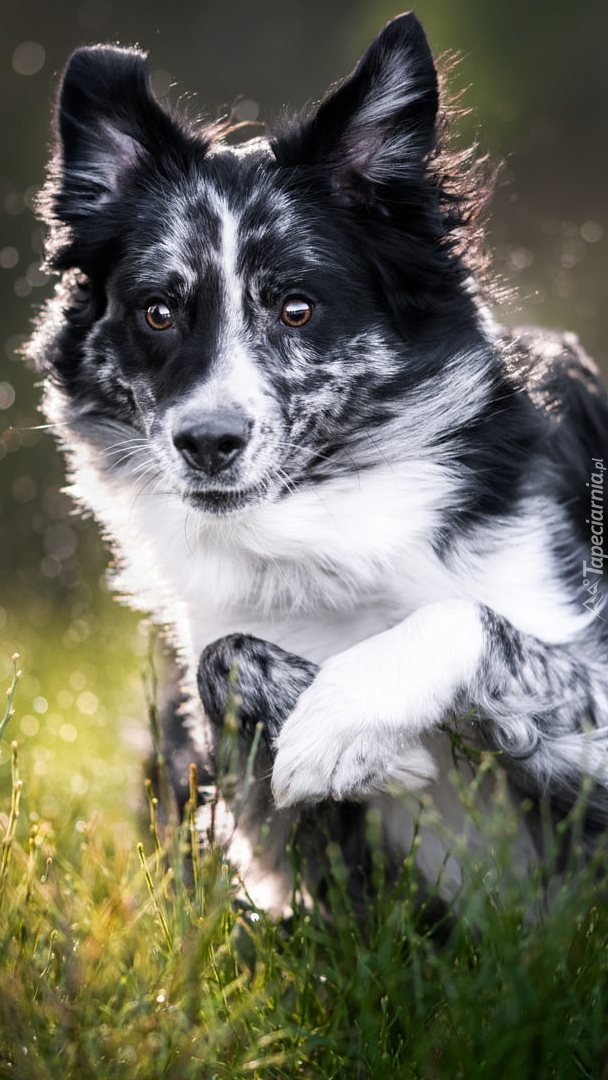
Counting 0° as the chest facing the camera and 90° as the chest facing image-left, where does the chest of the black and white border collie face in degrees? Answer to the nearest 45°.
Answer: approximately 45°
